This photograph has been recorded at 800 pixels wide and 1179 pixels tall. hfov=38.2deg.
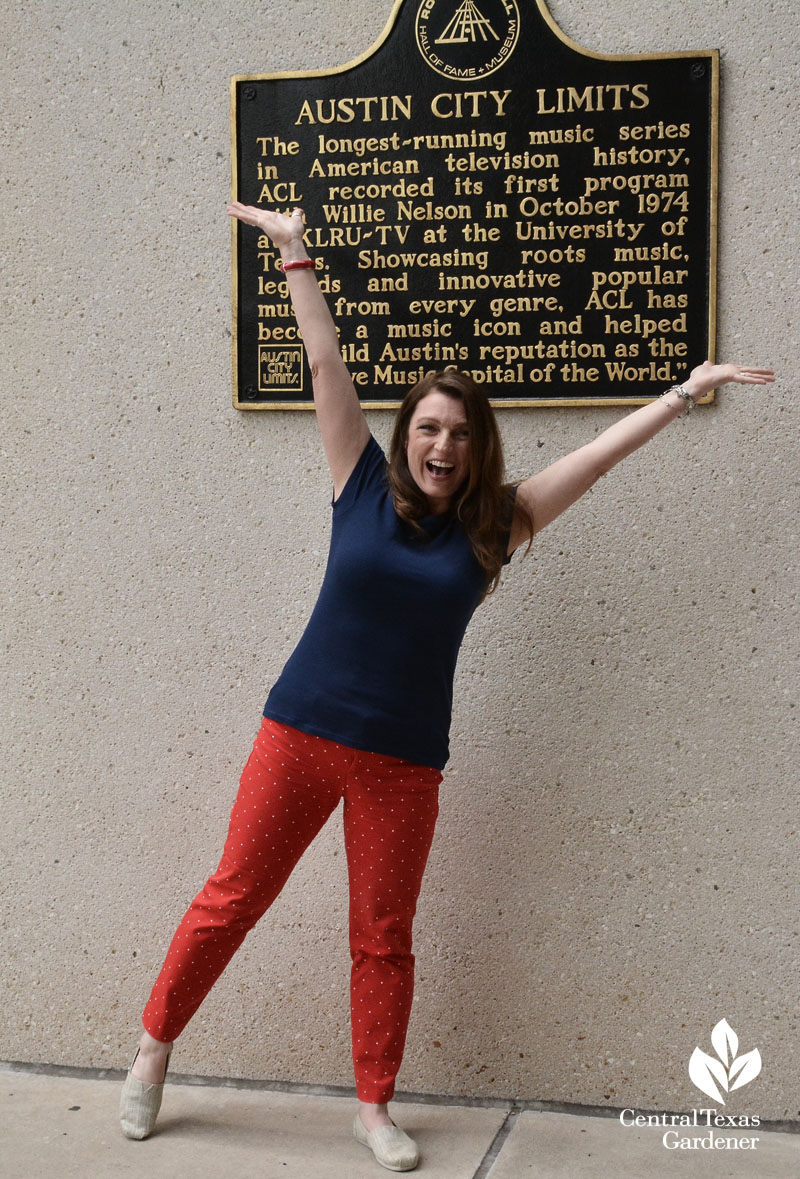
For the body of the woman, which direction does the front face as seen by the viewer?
toward the camera

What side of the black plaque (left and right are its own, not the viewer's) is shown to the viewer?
front

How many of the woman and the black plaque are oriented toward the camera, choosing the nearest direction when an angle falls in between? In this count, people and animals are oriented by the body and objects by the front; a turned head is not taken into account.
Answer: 2

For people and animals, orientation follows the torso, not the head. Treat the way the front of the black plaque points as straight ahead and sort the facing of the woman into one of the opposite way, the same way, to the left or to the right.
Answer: the same way

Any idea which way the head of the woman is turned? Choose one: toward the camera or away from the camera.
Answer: toward the camera
